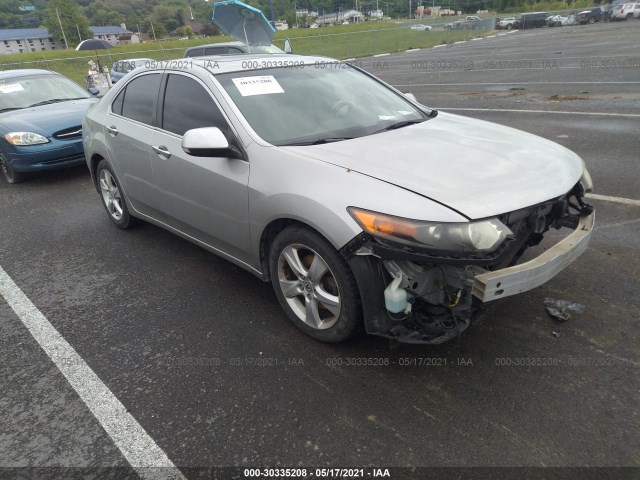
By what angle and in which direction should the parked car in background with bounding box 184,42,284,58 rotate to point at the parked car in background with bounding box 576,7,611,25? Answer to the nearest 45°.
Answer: approximately 90° to its left

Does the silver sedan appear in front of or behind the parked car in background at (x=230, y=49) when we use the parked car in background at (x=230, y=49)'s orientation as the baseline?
in front

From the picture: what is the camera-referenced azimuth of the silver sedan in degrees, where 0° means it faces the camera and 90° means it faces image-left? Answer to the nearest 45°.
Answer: approximately 315°

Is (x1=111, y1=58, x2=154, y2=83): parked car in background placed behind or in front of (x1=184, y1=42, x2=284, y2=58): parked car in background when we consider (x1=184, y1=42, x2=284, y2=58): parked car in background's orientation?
behind

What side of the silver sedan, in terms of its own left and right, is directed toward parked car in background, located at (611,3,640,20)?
left

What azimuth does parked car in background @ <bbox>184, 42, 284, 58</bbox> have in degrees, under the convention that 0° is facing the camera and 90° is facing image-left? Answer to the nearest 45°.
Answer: approximately 315°

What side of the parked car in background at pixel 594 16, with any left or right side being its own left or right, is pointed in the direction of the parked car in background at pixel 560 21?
right
